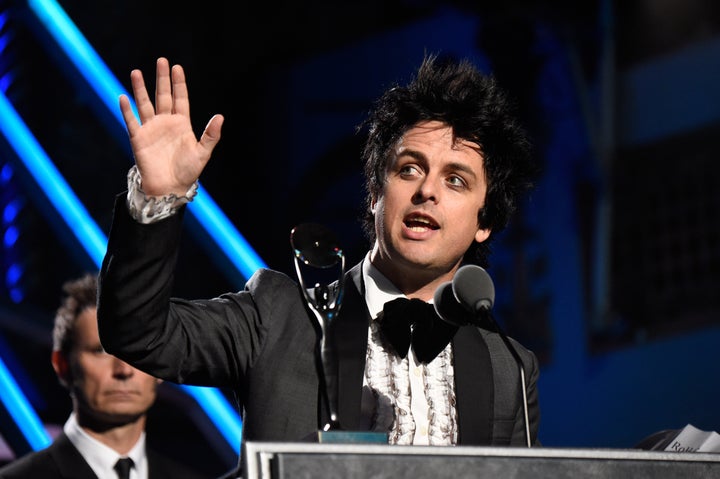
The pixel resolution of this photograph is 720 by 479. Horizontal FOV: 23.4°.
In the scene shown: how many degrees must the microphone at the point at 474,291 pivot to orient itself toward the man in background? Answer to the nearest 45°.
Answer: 0° — it already faces them

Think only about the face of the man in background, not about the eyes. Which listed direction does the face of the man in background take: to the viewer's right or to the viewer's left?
to the viewer's right

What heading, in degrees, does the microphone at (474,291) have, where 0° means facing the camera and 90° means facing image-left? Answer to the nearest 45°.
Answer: approximately 135°
